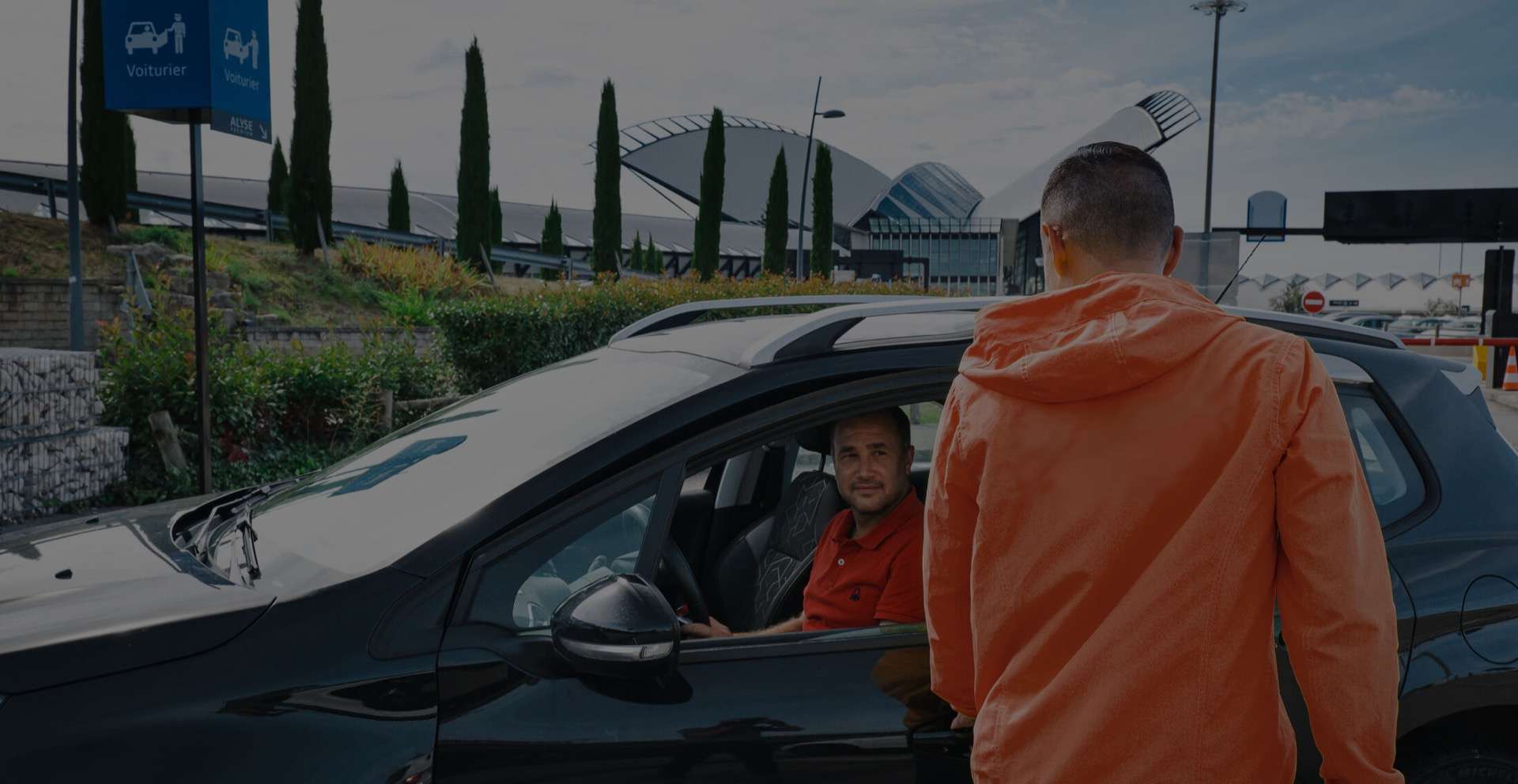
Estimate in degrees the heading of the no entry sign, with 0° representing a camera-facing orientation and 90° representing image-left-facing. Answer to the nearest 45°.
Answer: approximately 0°

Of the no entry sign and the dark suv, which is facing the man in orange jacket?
the no entry sign

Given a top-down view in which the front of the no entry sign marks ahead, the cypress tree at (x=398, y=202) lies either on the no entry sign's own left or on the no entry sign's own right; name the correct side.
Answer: on the no entry sign's own right

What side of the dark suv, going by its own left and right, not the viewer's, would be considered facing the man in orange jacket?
left

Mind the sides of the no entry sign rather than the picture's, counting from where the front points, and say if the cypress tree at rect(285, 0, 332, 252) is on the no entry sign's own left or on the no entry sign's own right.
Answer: on the no entry sign's own right

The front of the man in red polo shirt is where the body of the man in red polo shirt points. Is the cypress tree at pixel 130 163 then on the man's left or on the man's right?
on the man's right

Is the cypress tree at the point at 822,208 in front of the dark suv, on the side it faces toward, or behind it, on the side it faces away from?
behind

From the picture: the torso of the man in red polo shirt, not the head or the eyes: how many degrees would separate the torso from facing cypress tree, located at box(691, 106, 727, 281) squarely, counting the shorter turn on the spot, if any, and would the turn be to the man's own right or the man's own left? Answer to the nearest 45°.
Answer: approximately 135° to the man's own right

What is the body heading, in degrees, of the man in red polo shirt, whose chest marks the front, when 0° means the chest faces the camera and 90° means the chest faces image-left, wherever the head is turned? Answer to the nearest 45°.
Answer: approximately 45°

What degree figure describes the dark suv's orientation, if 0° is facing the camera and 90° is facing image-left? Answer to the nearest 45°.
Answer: approximately 45°
